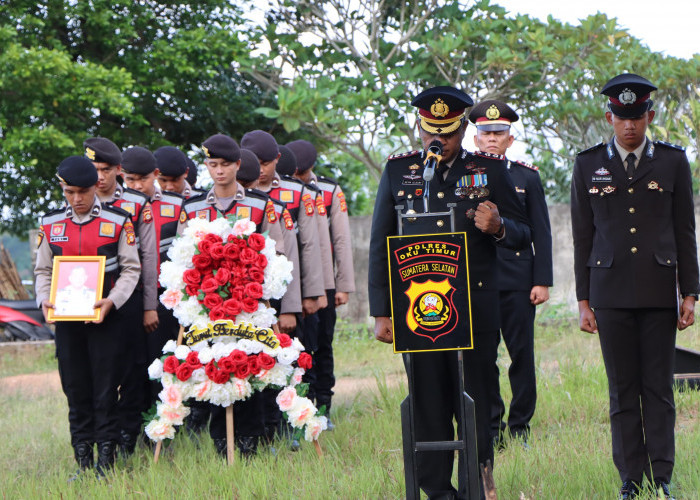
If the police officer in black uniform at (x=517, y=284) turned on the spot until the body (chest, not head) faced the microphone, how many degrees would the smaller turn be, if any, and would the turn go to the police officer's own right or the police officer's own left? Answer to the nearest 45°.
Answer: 0° — they already face it

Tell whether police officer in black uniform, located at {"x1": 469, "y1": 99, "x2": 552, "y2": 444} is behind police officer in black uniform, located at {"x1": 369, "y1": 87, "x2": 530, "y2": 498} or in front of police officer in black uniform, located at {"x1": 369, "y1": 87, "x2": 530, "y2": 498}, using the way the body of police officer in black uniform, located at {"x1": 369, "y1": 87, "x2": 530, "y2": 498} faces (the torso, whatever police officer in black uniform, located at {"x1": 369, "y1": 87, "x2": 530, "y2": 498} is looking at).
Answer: behind

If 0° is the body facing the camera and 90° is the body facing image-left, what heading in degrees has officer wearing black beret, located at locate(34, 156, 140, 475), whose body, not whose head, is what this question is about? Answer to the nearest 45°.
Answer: approximately 0°

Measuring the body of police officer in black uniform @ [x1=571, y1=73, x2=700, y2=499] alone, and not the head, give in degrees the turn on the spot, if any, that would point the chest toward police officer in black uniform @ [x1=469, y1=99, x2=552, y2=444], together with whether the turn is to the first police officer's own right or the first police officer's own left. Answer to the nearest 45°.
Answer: approximately 135° to the first police officer's own right

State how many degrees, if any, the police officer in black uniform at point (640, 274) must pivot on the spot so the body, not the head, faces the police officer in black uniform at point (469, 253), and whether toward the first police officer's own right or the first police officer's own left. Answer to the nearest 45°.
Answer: approximately 45° to the first police officer's own right

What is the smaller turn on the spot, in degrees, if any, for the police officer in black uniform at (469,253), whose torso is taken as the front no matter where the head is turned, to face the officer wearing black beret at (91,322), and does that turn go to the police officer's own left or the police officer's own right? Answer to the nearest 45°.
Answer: approximately 135° to the police officer's own right

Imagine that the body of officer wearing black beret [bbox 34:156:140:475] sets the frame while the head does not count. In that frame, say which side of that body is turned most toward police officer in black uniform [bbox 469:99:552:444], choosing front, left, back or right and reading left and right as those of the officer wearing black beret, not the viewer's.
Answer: left

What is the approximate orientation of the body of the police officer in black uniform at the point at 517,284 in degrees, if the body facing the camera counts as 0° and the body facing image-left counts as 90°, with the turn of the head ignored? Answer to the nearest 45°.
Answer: approximately 0°

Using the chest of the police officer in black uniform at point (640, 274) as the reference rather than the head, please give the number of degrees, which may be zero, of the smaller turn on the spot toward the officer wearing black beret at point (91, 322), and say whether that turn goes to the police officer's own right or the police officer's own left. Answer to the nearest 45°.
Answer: approximately 90° to the police officer's own right

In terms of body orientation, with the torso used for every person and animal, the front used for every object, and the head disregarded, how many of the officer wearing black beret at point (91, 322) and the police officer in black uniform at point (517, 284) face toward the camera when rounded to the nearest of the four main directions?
2
